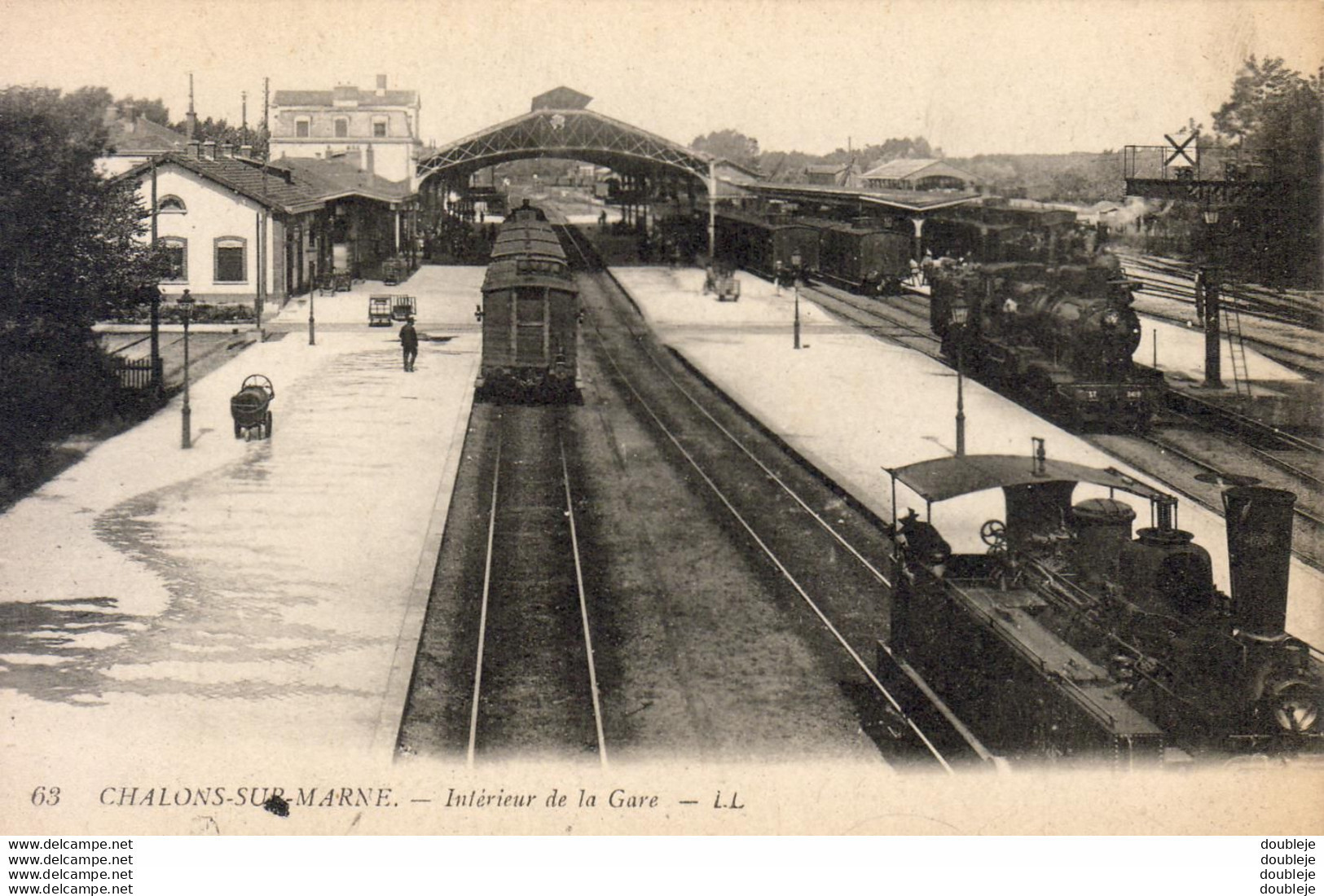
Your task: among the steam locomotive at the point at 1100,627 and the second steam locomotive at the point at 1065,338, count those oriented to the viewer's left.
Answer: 0

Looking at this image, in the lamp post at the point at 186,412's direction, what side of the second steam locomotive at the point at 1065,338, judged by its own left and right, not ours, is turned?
right

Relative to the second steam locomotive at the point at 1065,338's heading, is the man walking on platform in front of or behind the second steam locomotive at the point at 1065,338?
behind

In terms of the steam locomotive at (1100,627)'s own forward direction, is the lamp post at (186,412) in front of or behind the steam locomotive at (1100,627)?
behind

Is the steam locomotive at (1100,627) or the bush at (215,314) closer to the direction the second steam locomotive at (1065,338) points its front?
the steam locomotive

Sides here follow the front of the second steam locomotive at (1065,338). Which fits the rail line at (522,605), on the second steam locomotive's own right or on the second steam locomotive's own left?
on the second steam locomotive's own right

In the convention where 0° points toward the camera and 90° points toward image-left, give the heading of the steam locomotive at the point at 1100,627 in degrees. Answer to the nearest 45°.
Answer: approximately 315°

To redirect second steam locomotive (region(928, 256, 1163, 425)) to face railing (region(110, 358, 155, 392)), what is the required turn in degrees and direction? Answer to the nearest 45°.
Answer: approximately 135° to its right
